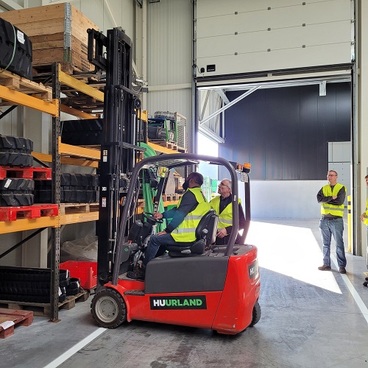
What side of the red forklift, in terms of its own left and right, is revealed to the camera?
left

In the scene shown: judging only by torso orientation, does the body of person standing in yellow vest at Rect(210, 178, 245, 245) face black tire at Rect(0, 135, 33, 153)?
yes

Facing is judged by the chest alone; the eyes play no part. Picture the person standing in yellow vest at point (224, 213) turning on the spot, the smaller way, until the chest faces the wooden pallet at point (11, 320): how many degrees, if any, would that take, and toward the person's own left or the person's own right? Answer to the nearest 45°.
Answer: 0° — they already face it

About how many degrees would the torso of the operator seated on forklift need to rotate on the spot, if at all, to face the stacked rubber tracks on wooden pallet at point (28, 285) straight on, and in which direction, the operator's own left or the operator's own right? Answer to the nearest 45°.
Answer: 0° — they already face it

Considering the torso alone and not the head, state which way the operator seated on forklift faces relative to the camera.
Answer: to the viewer's left

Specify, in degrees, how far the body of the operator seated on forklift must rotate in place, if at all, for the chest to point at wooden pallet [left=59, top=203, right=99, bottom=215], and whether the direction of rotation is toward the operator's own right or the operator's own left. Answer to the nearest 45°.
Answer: approximately 45° to the operator's own right

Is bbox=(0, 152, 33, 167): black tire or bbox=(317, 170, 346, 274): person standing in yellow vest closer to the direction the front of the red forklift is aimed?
the black tire
